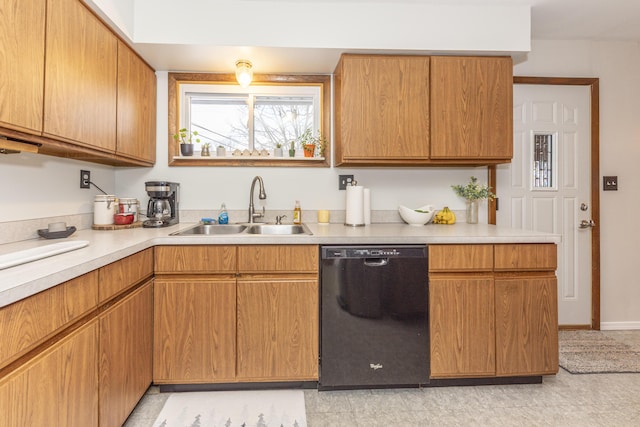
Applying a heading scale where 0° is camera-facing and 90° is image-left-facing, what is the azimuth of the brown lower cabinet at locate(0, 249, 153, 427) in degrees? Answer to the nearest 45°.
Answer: approximately 315°

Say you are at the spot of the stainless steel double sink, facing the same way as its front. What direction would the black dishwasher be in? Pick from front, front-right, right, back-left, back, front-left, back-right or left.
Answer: front-left

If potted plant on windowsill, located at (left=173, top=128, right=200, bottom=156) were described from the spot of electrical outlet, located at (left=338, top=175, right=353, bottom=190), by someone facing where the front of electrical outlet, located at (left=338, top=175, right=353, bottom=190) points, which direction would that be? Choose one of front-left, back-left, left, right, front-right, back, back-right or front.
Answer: right

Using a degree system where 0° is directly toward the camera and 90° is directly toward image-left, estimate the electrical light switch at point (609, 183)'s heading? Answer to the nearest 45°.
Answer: approximately 0°

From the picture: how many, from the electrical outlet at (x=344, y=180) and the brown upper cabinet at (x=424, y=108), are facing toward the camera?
2

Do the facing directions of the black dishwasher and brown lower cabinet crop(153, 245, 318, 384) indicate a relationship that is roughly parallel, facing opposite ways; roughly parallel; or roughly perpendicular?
roughly parallel

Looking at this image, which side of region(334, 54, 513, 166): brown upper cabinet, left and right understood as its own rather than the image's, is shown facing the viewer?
front

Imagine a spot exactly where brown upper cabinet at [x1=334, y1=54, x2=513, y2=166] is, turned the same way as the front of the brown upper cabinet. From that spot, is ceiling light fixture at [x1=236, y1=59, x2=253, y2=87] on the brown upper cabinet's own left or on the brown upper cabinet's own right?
on the brown upper cabinet's own right

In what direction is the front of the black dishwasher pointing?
toward the camera

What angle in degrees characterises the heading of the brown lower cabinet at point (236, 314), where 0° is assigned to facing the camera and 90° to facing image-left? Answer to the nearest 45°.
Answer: approximately 0°
